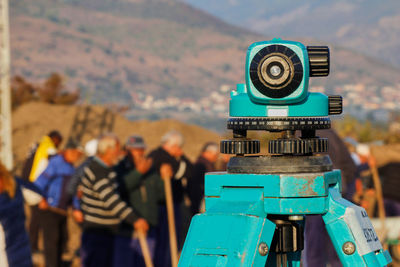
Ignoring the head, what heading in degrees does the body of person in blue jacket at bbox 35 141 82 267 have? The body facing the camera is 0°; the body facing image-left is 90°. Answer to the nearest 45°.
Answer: approximately 270°

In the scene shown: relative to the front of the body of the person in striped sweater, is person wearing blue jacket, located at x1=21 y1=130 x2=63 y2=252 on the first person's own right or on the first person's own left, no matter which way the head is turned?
on the first person's own left

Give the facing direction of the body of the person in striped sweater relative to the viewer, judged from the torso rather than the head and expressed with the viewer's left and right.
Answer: facing to the right of the viewer
